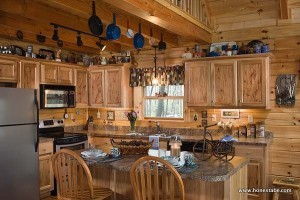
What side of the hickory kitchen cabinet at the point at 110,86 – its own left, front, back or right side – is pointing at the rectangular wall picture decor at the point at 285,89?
left

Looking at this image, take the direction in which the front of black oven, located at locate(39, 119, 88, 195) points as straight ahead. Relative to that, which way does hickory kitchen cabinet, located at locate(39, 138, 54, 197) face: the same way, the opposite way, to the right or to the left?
the same way

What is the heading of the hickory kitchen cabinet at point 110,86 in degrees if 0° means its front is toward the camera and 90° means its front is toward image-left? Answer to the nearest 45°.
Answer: approximately 45°

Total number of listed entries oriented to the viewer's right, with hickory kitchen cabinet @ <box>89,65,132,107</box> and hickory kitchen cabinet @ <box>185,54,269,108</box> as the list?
0

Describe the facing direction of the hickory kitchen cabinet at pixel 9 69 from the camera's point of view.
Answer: facing the viewer and to the right of the viewer

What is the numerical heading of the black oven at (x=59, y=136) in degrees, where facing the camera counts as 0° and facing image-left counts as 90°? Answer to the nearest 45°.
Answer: approximately 315°

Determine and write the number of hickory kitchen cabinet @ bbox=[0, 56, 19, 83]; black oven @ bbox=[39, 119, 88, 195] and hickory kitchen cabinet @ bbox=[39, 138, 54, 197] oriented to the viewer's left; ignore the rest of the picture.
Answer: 0

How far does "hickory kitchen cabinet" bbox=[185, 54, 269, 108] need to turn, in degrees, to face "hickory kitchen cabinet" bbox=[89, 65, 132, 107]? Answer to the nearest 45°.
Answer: approximately 45° to its right

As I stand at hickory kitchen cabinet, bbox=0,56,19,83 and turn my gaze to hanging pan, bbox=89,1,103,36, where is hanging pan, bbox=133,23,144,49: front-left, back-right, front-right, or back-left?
front-left

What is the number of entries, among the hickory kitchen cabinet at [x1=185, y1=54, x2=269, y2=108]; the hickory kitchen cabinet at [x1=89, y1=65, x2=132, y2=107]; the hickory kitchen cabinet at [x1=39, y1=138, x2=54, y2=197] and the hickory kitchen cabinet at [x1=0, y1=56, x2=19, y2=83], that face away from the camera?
0

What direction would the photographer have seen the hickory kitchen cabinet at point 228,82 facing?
facing the viewer and to the left of the viewer

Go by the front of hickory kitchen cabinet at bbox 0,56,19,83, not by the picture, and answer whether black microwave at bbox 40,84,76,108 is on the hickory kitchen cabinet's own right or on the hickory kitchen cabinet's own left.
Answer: on the hickory kitchen cabinet's own left
